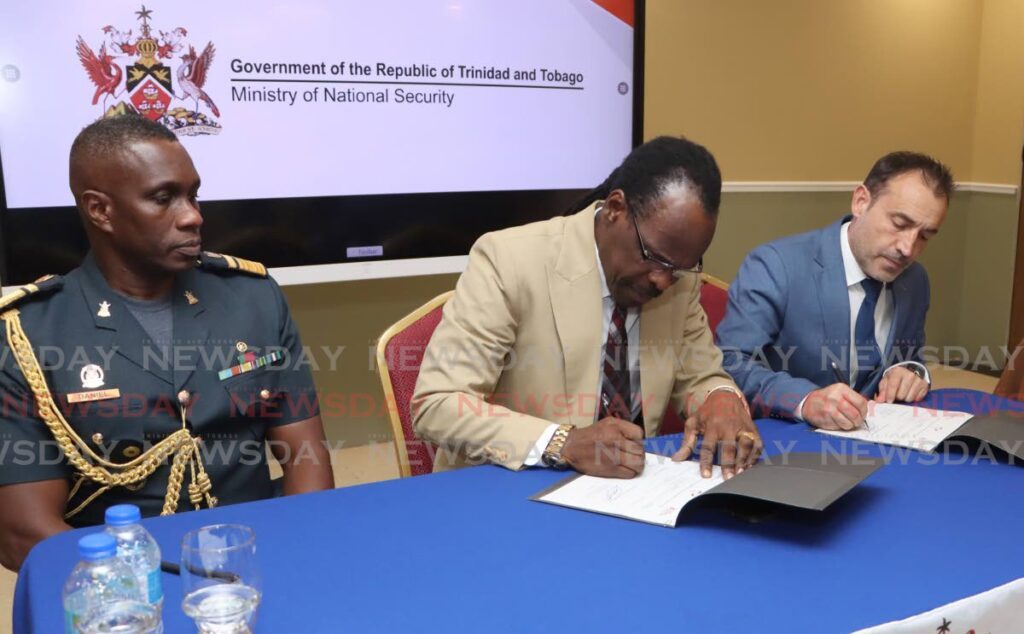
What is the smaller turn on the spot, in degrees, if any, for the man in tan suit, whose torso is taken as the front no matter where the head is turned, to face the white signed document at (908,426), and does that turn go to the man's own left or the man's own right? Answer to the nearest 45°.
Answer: approximately 45° to the man's own left

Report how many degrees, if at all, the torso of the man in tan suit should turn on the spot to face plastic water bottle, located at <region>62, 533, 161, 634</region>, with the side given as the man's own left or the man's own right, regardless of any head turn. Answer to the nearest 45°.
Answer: approximately 90° to the man's own right

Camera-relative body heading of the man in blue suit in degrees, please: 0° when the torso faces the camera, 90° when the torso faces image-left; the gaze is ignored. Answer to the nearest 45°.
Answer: approximately 315°

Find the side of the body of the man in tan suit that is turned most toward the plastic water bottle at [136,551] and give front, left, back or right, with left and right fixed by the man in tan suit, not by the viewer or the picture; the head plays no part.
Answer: right

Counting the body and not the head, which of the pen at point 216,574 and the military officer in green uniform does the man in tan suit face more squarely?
the pen

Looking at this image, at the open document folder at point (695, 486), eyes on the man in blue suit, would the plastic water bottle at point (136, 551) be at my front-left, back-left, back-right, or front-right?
back-left

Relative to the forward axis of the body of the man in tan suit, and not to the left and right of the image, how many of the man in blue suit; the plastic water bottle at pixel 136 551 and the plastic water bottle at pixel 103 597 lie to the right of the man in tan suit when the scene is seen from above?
2

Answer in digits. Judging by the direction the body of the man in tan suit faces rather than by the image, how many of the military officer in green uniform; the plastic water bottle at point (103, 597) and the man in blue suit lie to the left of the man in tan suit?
1

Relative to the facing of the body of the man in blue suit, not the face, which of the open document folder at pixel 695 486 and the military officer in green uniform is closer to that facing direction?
the open document folder
